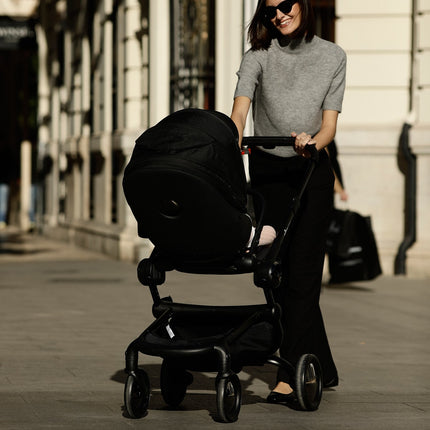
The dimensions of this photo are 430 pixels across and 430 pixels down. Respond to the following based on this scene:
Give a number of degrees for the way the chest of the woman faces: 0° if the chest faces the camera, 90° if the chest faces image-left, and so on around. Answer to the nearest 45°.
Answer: approximately 0°

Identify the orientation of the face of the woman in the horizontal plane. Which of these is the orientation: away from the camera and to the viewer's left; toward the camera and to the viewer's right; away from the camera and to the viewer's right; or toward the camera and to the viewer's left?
toward the camera and to the viewer's left
